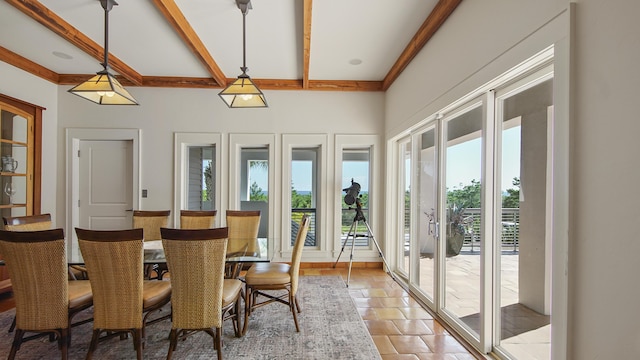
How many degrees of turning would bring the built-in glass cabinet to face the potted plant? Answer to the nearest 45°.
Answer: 0° — it already faces it

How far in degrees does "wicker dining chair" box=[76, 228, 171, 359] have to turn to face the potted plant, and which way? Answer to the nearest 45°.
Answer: approximately 45° to its right

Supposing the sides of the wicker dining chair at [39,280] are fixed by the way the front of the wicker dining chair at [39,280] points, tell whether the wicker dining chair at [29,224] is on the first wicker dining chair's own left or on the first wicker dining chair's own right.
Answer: on the first wicker dining chair's own left

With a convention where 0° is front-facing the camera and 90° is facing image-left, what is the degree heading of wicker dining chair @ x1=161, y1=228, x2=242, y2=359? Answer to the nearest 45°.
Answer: approximately 225°

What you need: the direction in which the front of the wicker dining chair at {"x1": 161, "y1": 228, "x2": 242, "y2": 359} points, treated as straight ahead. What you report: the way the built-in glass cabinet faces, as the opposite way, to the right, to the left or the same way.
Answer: to the right

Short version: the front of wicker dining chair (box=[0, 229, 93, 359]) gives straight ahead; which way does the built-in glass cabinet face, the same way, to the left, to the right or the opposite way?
to the right

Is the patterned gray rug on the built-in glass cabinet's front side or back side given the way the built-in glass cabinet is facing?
on the front side

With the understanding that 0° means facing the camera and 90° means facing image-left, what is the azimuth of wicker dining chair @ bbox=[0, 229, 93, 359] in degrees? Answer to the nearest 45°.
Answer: approximately 225°

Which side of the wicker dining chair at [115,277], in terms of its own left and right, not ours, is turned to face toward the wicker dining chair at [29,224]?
left

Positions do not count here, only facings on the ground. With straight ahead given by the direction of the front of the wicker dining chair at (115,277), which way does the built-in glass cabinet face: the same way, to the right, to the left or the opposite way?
to the right

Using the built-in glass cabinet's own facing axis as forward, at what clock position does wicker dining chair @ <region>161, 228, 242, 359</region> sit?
The wicker dining chair is roughly at 1 o'clock from the built-in glass cabinet.

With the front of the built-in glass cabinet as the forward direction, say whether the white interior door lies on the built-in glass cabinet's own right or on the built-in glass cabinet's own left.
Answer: on the built-in glass cabinet's own left

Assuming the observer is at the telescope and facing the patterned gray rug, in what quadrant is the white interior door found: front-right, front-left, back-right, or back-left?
front-right

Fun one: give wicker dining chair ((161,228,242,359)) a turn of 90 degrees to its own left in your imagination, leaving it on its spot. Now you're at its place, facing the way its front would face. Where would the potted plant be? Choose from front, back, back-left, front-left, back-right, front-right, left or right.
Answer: back-right

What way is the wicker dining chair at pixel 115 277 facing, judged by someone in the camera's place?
facing away from the viewer and to the right of the viewer

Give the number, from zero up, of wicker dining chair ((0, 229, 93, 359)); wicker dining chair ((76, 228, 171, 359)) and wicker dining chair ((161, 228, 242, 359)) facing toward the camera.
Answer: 0

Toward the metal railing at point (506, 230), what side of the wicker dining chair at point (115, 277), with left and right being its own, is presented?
right
